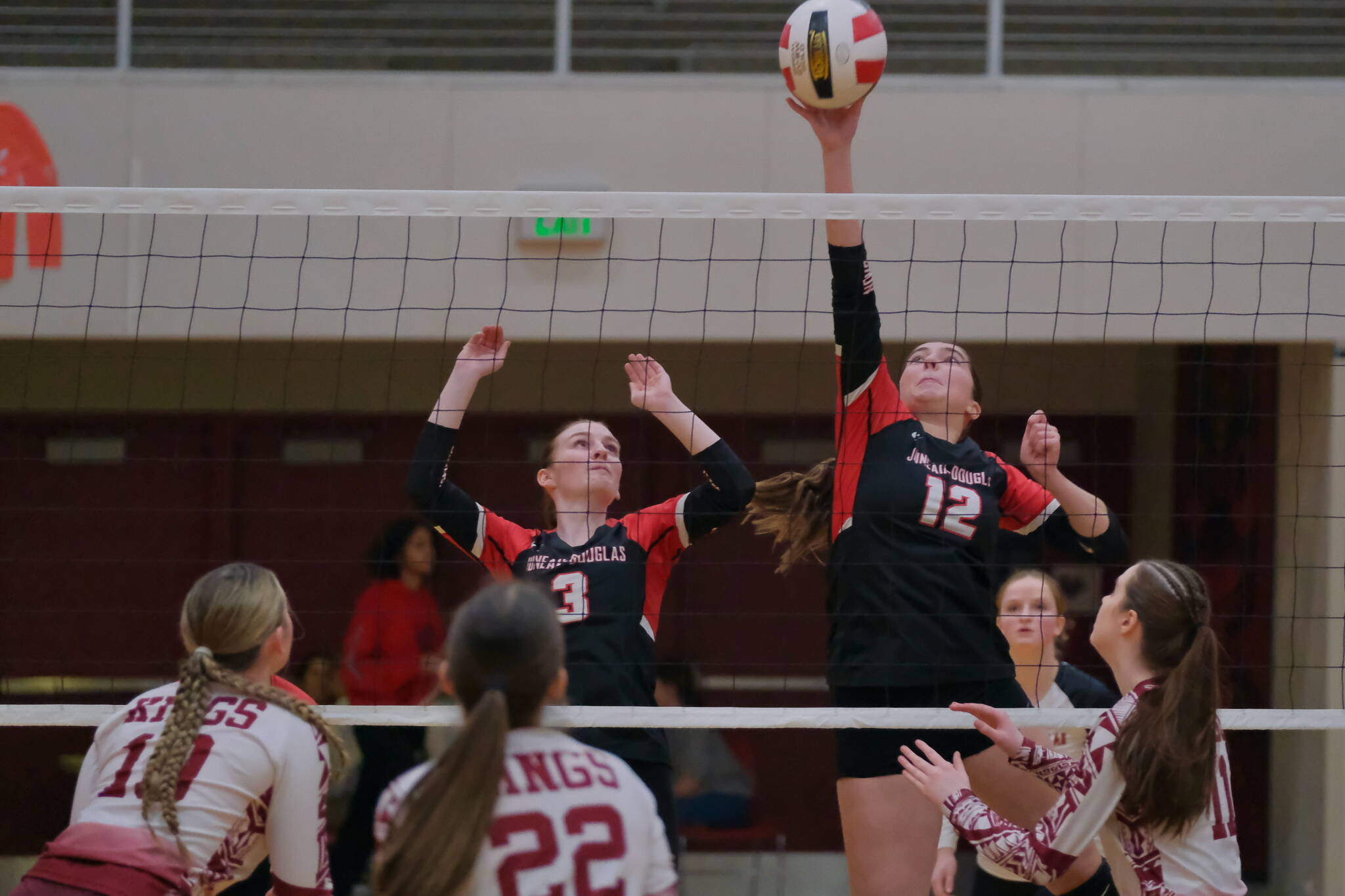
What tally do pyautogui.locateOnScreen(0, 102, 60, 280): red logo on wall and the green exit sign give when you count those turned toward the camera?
2

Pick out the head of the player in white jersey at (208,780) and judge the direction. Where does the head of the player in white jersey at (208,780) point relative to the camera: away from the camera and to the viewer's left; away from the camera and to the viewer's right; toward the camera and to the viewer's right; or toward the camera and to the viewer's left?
away from the camera and to the viewer's right

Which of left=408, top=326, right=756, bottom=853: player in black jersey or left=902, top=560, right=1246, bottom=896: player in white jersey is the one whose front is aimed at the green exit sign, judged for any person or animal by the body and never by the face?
the player in white jersey

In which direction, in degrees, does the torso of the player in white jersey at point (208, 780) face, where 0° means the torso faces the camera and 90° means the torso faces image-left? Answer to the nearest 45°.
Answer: approximately 225°

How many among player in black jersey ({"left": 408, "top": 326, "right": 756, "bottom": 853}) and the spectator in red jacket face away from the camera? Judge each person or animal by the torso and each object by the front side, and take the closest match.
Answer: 0

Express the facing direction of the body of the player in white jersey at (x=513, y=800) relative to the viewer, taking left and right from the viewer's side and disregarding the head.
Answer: facing away from the viewer

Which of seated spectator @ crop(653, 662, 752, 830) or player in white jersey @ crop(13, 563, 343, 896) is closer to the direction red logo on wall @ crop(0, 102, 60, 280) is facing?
the player in white jersey

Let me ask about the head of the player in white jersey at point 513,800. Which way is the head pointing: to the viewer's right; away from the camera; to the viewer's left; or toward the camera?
away from the camera

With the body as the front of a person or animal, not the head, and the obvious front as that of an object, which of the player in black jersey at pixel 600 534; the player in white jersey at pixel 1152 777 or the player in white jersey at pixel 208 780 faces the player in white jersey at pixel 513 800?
the player in black jersey

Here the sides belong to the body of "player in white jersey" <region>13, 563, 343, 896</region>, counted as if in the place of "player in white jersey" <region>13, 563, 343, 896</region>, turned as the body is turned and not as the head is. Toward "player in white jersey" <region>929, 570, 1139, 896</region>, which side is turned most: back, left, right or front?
front
